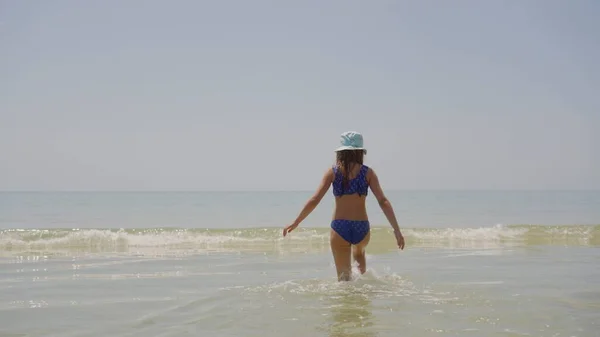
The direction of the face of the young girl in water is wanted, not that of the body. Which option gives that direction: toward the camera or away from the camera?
away from the camera

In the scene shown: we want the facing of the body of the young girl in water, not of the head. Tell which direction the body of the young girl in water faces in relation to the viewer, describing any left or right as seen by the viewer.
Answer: facing away from the viewer
